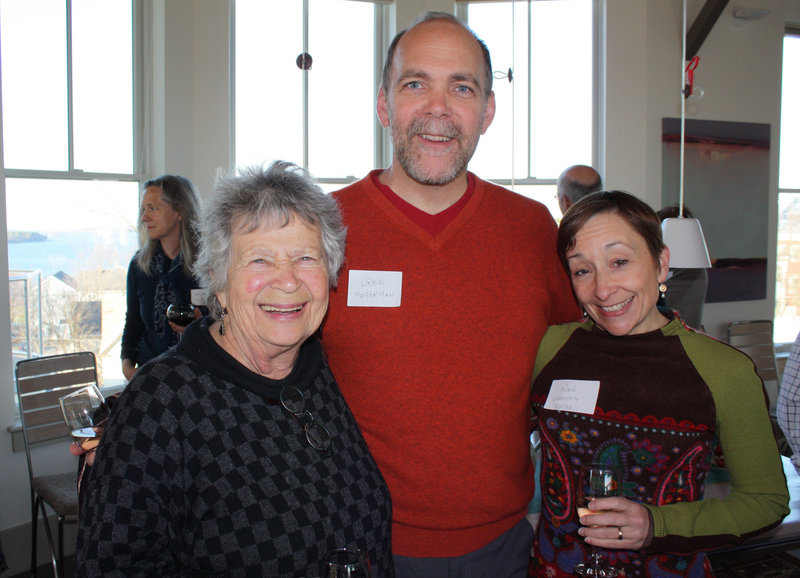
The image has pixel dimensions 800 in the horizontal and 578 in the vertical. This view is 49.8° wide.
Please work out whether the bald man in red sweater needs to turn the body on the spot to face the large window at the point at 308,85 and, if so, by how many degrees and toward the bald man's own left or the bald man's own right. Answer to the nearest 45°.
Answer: approximately 180°

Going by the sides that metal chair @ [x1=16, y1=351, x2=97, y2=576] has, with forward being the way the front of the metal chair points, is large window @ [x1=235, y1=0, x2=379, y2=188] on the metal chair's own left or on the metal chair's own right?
on the metal chair's own left

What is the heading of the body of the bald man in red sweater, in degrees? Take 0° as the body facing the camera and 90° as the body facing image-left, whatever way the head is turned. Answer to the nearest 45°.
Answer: approximately 0°

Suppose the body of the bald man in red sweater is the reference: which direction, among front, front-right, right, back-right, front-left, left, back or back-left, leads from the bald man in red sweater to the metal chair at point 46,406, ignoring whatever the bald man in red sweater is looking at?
back-right

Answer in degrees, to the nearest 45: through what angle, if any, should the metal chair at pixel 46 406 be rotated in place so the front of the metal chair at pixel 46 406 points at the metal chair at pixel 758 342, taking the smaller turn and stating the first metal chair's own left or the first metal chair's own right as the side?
approximately 45° to the first metal chair's own left

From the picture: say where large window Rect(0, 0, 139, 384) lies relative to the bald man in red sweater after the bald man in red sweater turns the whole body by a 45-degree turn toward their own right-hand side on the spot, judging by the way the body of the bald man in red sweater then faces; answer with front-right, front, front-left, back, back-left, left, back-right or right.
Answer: right
